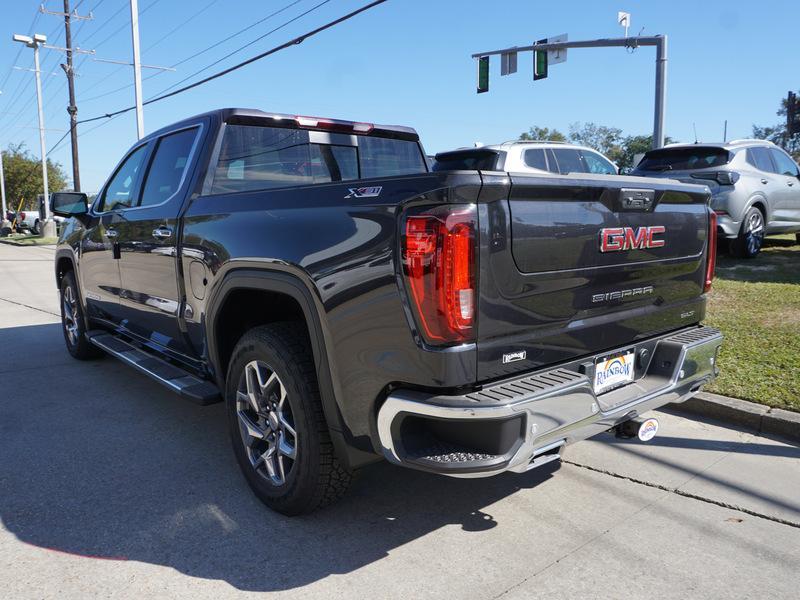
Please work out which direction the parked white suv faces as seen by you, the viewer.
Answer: facing away from the viewer and to the right of the viewer

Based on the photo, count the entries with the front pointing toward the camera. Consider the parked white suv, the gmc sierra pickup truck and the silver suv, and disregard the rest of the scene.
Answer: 0

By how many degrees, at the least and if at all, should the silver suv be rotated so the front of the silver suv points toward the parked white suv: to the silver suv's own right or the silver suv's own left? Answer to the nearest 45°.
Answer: approximately 135° to the silver suv's own left

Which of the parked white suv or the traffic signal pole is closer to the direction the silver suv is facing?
the traffic signal pole

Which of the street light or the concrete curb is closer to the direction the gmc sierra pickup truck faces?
the street light

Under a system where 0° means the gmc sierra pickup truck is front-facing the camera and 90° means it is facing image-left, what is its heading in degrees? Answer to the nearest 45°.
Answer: approximately 135°

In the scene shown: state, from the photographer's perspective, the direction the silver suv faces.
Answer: facing away from the viewer and to the right of the viewer

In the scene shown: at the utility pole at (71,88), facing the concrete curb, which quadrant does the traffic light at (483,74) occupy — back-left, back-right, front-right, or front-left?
front-left

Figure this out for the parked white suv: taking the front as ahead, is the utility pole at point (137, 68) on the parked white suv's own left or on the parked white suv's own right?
on the parked white suv's own left

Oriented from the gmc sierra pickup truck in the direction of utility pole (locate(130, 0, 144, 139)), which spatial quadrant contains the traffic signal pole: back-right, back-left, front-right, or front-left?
front-right

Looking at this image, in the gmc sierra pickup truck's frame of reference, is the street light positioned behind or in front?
in front

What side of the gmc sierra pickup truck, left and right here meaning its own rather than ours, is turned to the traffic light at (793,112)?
right

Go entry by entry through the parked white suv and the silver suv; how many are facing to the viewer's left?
0

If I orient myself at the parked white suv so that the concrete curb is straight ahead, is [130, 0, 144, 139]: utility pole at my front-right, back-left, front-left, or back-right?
back-right
